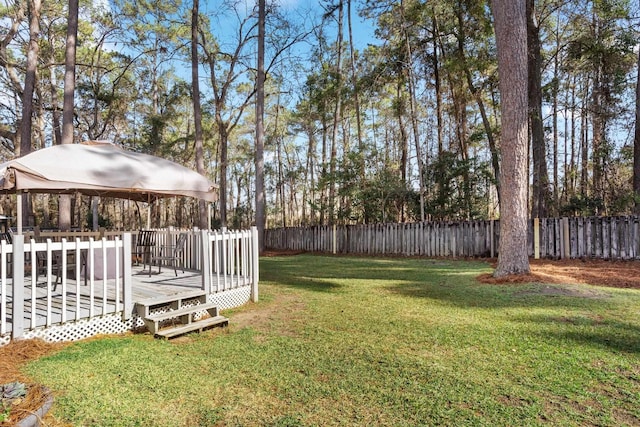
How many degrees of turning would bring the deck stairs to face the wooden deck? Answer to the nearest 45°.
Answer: approximately 180°

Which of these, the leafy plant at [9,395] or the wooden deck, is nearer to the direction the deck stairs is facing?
the leafy plant

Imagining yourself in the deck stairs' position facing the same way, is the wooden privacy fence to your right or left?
on your left

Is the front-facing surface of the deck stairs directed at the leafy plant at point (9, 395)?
no

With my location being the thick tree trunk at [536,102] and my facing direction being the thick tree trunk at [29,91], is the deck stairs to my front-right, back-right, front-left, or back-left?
front-left

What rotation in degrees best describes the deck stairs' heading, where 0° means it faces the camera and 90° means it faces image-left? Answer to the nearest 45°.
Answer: approximately 315°

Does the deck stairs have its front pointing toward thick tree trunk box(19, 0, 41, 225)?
no

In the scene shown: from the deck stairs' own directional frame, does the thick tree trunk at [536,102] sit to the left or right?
on its left
